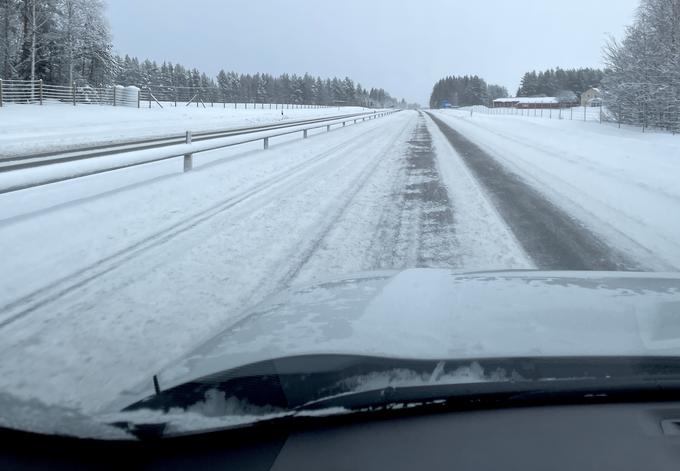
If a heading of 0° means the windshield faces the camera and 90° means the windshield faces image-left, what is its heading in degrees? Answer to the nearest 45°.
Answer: approximately 180°
